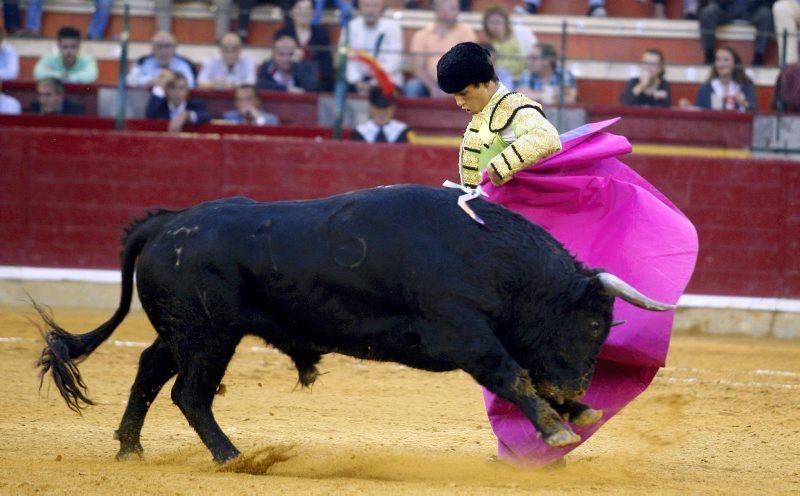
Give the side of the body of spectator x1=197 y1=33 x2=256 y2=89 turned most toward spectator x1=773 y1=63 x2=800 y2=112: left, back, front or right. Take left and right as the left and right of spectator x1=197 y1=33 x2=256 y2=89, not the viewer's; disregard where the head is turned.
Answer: left

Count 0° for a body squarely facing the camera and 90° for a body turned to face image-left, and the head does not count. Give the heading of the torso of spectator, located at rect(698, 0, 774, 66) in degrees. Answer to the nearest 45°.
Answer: approximately 0°

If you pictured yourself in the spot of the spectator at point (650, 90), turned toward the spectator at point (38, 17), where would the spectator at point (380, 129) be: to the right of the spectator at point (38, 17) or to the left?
left

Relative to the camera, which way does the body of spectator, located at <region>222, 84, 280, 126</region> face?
toward the camera

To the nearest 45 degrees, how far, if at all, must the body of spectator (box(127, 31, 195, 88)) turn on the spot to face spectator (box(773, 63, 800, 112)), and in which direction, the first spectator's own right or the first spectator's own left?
approximately 90° to the first spectator's own left

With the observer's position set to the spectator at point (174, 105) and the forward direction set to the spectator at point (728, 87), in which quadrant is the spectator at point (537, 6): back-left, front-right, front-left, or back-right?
front-left

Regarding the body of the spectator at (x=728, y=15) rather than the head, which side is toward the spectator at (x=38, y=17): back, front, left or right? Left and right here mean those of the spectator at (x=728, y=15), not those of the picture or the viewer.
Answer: right

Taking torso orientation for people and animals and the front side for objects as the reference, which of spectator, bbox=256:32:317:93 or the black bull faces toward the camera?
the spectator

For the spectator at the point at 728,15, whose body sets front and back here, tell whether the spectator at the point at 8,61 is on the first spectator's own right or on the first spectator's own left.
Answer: on the first spectator's own right

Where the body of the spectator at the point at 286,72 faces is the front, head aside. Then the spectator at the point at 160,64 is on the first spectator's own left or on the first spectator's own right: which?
on the first spectator's own right

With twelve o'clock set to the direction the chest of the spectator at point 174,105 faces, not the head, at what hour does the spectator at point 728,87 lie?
the spectator at point 728,87 is roughly at 9 o'clock from the spectator at point 174,105.

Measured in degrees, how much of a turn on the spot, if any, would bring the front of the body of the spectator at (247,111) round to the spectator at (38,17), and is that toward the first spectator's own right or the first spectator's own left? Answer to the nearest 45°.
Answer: approximately 135° to the first spectator's own right

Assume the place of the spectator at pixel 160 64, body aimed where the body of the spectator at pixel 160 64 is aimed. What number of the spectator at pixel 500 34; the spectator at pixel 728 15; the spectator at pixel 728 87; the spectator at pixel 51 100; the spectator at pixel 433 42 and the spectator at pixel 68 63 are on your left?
4

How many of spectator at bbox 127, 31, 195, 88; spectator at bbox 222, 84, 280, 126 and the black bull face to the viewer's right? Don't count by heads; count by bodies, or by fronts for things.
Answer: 1

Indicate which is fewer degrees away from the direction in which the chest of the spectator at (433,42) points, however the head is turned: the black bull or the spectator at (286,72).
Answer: the black bull
